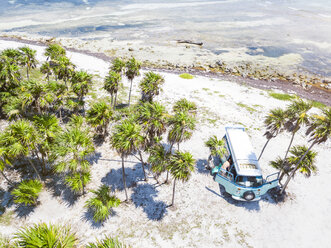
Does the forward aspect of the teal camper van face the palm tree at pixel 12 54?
no

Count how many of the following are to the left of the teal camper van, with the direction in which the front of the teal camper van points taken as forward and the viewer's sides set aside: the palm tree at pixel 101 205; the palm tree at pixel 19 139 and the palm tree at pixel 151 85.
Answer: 0

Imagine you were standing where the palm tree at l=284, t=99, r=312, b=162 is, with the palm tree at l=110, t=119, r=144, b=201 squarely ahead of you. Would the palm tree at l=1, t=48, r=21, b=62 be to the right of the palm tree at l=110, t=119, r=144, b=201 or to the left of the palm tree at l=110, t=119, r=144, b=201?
right

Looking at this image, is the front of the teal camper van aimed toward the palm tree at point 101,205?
no

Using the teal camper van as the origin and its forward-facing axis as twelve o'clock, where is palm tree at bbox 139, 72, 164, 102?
The palm tree is roughly at 4 o'clock from the teal camper van.

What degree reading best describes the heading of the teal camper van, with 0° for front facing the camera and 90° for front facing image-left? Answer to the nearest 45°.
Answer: approximately 0°

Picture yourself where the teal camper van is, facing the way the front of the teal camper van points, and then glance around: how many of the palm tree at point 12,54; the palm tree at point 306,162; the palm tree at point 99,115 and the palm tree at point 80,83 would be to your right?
3

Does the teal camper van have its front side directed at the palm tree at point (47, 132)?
no

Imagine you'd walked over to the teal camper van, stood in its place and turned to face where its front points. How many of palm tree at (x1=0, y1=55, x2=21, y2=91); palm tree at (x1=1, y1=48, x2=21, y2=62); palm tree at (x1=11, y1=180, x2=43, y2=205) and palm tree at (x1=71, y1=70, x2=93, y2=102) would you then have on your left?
0

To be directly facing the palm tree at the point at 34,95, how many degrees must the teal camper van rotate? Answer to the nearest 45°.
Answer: approximately 90° to its right

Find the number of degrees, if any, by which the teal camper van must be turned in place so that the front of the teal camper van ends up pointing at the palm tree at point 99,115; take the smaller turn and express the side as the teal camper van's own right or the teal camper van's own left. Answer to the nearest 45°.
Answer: approximately 90° to the teal camper van's own right
